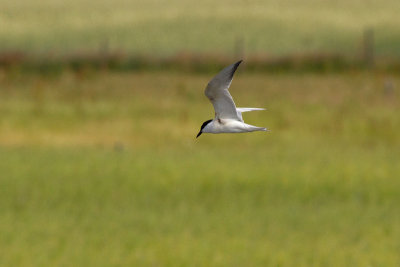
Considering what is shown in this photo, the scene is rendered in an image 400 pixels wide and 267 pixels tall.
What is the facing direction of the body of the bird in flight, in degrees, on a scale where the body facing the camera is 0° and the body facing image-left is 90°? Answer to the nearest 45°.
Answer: approximately 90°
